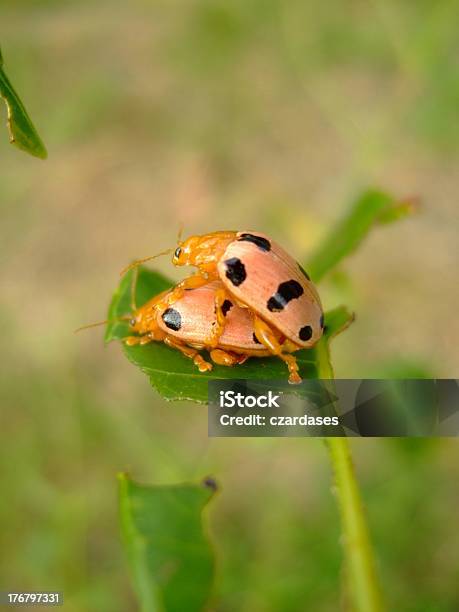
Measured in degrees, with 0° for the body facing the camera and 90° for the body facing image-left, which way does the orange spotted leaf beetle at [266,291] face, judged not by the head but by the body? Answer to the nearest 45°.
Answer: approximately 90°

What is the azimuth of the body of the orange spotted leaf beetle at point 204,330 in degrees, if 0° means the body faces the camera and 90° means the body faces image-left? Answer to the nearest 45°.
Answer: approximately 90°
